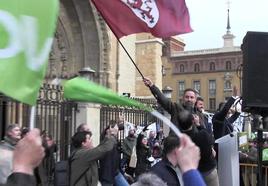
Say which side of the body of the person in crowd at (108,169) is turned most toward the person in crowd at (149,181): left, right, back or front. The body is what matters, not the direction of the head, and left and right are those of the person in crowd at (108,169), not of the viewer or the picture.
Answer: right

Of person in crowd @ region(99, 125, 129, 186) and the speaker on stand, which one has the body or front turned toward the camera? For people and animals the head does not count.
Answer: the speaker on stand

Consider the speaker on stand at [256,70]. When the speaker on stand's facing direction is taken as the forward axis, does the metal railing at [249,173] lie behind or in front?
behind

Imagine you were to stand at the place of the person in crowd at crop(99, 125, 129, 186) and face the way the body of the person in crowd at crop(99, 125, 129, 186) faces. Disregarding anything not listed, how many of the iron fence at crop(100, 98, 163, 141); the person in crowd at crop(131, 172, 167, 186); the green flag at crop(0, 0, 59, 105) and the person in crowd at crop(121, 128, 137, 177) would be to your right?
2

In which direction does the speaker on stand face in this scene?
toward the camera

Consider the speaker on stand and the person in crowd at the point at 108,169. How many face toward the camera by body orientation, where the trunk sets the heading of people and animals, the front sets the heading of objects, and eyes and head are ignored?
1
